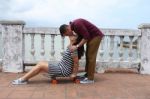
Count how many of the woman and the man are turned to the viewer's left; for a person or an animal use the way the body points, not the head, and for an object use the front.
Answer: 2

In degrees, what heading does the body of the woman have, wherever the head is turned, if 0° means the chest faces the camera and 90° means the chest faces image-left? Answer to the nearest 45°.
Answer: approximately 90°

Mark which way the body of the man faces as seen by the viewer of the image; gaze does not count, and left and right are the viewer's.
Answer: facing to the left of the viewer

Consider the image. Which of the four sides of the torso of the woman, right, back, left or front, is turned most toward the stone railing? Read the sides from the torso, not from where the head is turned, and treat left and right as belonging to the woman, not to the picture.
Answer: right
